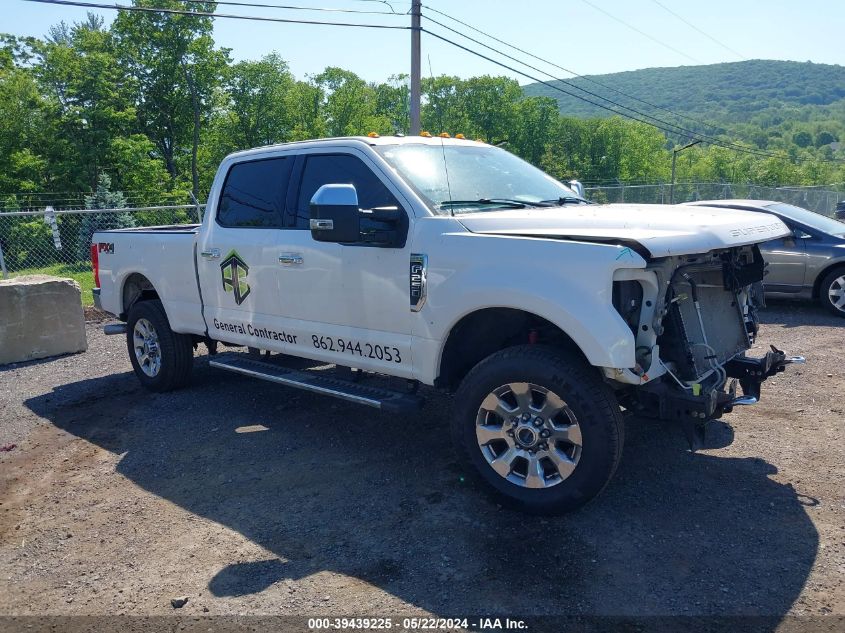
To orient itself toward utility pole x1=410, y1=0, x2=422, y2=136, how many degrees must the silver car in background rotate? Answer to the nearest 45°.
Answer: approximately 180°

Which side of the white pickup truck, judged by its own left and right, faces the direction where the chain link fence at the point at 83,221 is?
back

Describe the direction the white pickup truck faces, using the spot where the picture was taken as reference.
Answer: facing the viewer and to the right of the viewer

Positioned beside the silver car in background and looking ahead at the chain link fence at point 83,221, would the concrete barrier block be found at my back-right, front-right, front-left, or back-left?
front-left

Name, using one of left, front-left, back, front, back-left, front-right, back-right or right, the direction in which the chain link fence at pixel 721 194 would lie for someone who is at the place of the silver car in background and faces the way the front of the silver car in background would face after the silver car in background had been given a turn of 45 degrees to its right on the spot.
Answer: back

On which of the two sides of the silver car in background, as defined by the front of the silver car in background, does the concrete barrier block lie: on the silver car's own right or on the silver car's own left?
on the silver car's own right

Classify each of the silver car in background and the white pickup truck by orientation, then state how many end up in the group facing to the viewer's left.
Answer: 0

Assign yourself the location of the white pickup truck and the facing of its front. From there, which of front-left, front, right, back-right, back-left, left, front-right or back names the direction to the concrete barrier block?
back

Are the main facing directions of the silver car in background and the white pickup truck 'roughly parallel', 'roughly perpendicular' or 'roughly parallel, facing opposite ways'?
roughly parallel

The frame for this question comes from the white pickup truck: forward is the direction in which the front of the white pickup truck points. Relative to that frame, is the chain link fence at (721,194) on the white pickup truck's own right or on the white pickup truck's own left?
on the white pickup truck's own left

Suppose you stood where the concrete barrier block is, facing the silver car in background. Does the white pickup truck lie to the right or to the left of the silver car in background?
right

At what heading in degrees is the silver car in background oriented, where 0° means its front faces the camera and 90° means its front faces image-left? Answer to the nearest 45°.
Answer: approximately 315°

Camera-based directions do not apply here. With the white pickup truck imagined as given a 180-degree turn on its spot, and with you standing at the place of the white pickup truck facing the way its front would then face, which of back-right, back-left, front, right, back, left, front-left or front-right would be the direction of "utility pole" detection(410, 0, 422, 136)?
front-right
